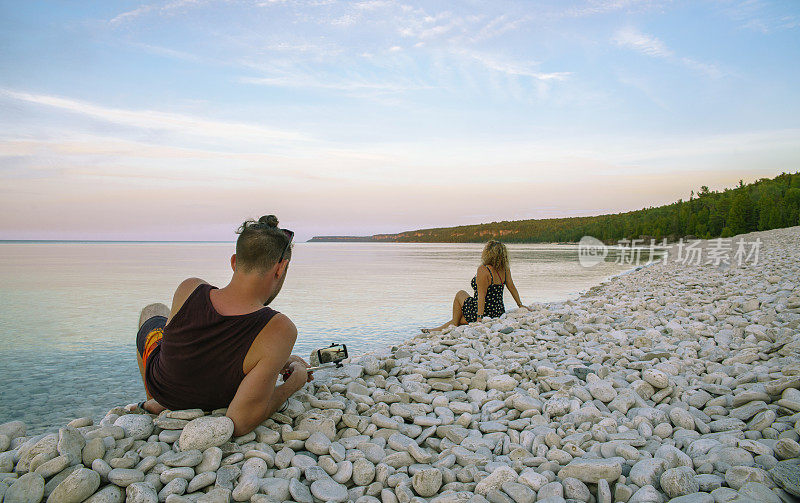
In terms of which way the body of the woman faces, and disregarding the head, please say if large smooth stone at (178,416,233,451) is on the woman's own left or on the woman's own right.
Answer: on the woman's own left

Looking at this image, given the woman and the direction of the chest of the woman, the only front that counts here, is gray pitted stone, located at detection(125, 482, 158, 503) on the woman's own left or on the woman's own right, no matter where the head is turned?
on the woman's own left

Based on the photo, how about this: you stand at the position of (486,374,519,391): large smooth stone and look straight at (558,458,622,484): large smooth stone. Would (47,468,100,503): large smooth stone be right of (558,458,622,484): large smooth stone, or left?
right

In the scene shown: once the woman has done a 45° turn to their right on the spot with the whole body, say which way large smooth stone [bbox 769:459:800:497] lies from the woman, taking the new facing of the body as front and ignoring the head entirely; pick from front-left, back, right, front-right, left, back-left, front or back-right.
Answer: back

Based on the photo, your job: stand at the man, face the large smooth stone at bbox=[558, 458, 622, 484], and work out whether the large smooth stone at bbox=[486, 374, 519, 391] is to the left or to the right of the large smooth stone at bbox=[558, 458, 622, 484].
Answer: left

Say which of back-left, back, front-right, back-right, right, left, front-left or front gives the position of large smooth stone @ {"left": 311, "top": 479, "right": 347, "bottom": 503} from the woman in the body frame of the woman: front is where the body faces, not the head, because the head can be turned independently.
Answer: back-left

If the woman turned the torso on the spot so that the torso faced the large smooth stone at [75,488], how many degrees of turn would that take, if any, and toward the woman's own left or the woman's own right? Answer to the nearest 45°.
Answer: approximately 135° to the woman's own left

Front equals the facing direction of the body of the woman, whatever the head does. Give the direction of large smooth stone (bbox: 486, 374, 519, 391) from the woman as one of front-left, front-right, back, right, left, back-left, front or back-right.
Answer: back-left

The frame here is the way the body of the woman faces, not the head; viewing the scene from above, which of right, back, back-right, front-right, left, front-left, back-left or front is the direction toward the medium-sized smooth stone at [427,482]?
back-left

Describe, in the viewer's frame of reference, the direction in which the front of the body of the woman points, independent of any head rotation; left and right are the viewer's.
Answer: facing away from the viewer and to the left of the viewer

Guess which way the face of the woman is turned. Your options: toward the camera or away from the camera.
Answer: away from the camera

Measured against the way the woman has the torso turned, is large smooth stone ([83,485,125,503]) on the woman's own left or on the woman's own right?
on the woman's own left
